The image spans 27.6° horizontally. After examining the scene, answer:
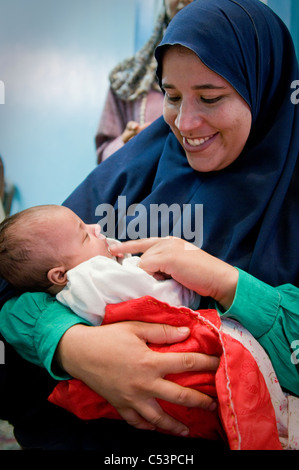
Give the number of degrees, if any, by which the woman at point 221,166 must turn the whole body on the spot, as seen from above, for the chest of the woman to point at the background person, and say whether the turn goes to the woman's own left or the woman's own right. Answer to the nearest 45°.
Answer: approximately 135° to the woman's own right

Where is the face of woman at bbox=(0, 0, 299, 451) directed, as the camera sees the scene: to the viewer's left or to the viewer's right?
to the viewer's left
